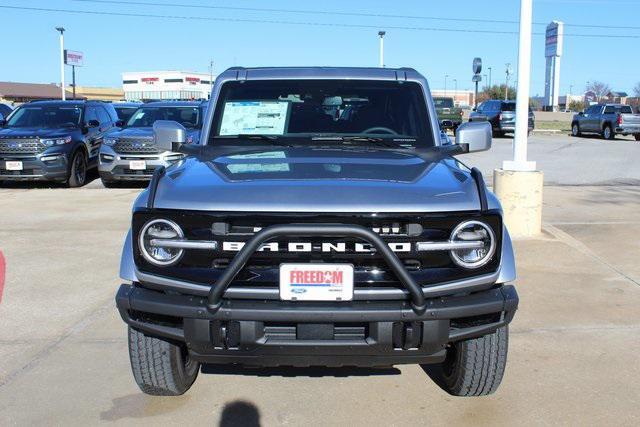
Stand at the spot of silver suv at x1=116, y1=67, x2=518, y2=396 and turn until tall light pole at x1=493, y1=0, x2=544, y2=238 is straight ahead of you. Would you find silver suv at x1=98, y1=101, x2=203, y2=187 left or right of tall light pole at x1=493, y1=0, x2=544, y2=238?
left

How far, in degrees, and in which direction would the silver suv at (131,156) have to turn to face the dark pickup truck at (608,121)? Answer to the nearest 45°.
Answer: approximately 180°

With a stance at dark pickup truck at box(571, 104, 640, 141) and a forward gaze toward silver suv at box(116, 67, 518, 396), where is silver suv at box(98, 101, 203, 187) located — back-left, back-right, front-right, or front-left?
front-right

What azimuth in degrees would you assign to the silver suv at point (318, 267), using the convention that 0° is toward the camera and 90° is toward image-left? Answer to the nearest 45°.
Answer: approximately 0°

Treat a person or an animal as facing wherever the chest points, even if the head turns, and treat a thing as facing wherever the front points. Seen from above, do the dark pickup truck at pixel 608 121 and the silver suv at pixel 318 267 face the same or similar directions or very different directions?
very different directions

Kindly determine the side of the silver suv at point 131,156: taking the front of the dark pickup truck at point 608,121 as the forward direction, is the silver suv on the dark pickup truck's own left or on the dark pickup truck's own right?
on the dark pickup truck's own left

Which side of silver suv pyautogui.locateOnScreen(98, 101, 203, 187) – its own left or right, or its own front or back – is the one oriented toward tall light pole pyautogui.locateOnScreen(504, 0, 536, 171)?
left

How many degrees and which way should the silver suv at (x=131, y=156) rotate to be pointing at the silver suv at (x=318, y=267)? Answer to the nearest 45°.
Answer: approximately 45° to its left

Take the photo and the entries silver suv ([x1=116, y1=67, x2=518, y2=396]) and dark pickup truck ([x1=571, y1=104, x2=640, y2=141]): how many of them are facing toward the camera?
1

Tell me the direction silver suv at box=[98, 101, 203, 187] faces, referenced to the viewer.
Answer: facing the viewer and to the left of the viewer
